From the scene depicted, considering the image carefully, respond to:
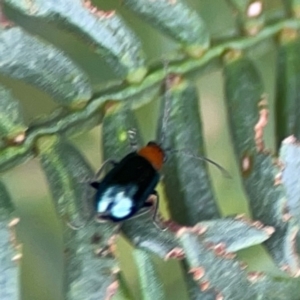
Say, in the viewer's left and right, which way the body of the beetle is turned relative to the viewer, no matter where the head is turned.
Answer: facing away from the viewer and to the right of the viewer
